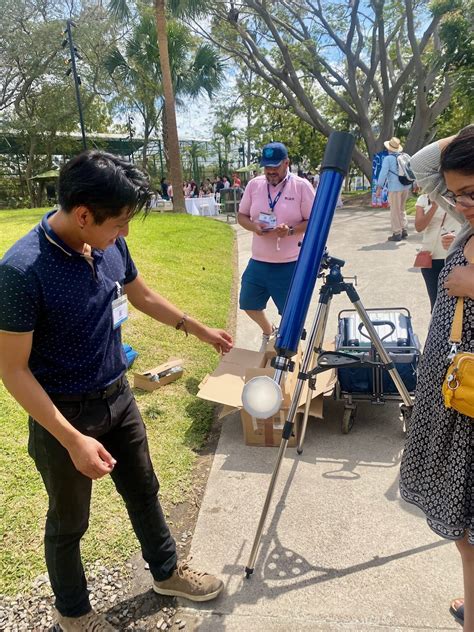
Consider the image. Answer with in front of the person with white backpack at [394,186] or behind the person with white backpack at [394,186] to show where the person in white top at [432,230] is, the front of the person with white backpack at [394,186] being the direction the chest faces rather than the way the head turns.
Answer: behind

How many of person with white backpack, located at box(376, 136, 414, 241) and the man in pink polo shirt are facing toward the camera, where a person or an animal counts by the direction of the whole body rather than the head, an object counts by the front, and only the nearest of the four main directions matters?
1

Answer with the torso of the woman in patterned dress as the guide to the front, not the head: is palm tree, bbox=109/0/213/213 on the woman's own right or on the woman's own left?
on the woman's own right

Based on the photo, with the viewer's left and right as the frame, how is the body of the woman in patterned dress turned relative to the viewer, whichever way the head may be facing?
facing the viewer and to the left of the viewer

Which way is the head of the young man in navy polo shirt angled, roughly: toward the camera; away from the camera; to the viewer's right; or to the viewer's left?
to the viewer's right

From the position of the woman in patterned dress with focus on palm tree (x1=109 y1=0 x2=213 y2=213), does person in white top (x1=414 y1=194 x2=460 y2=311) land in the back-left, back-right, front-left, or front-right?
front-right

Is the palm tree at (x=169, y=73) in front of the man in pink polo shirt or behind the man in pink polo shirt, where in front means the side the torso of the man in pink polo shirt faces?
behind

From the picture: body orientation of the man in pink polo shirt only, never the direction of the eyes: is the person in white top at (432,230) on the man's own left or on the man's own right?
on the man's own left

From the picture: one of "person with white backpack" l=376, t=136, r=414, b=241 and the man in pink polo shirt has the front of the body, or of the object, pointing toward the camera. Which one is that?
the man in pink polo shirt

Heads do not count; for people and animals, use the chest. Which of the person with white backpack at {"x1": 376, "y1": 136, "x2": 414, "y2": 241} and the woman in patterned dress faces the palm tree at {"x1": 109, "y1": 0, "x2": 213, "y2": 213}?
the person with white backpack

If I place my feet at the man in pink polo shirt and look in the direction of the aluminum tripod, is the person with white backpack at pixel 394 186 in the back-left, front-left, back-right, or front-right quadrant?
back-left

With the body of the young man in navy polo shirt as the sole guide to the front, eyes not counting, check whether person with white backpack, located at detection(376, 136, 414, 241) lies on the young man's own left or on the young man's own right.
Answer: on the young man's own left

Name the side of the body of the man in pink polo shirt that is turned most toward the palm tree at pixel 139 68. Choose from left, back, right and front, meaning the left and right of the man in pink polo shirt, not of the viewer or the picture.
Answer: back

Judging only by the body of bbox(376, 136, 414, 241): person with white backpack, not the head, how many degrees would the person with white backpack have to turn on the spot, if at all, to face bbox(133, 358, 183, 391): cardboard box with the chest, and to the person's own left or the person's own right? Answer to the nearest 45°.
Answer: approximately 135° to the person's own left

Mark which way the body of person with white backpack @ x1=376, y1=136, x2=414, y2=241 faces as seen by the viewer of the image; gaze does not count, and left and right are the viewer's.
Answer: facing away from the viewer and to the left of the viewer
